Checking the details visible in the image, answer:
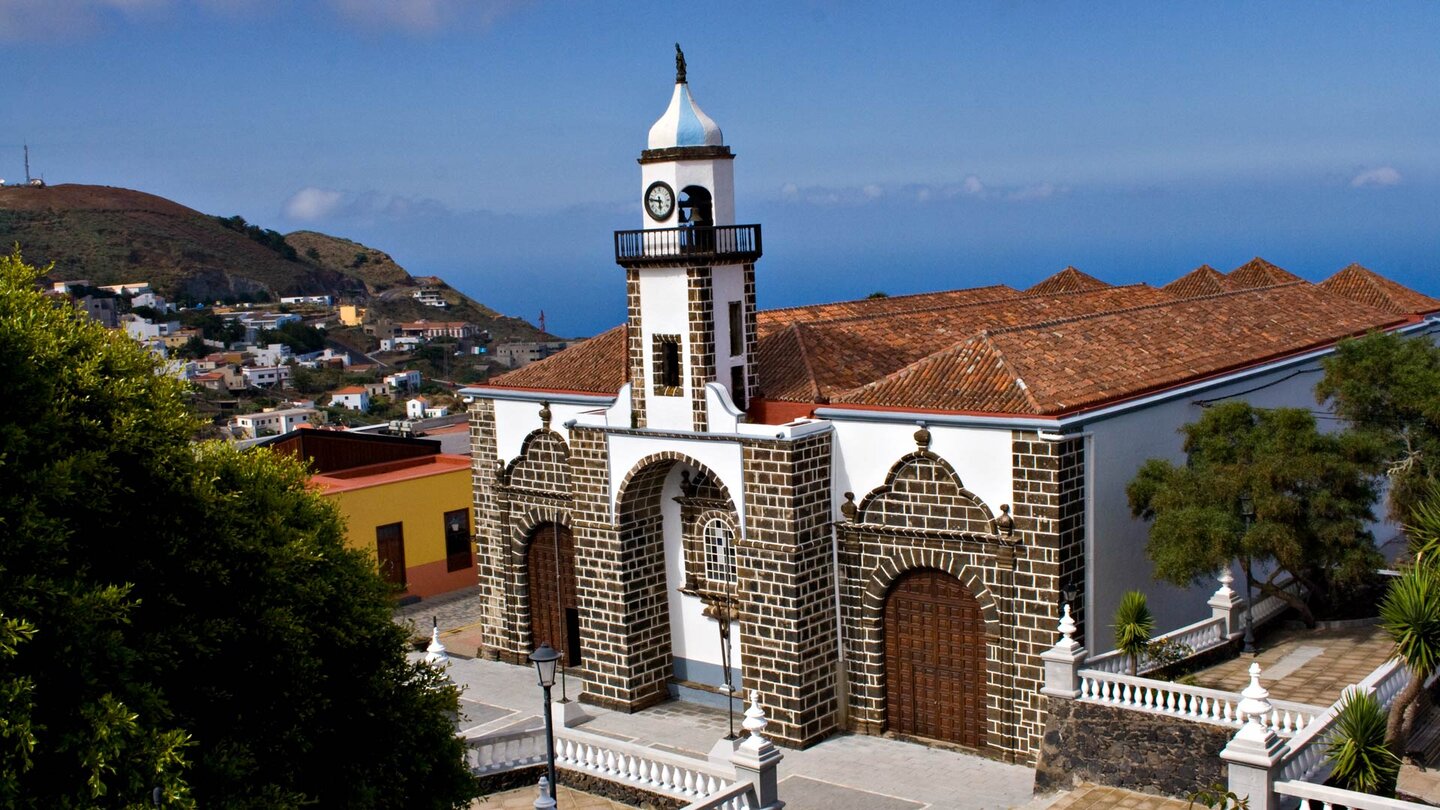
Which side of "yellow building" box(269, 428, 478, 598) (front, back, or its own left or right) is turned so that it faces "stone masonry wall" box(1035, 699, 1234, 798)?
front

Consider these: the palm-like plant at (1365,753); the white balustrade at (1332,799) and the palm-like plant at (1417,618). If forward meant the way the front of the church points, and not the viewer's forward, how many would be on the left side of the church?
3

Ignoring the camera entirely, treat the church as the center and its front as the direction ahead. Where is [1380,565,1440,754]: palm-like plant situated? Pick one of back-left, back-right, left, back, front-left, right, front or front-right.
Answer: left

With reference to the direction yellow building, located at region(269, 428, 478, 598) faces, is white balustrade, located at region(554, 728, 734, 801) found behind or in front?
in front

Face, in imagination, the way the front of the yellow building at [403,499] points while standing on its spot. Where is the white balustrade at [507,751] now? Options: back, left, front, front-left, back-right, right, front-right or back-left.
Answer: front-right

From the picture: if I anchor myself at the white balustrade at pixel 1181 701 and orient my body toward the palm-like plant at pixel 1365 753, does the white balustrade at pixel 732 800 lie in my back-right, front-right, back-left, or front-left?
back-right

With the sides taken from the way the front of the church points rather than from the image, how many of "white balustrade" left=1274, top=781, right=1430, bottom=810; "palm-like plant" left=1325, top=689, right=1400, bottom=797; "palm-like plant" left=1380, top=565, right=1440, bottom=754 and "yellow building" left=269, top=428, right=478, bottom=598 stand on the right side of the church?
1

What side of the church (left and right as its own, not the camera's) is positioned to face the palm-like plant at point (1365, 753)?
left

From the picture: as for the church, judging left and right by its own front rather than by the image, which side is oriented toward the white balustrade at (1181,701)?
left

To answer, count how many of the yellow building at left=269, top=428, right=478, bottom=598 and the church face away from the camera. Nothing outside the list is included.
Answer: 0

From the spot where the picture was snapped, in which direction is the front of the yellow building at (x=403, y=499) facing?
facing the viewer and to the right of the viewer

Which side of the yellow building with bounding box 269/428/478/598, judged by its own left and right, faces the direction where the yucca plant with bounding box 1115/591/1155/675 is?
front

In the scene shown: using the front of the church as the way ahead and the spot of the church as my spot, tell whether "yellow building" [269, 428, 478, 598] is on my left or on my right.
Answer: on my right

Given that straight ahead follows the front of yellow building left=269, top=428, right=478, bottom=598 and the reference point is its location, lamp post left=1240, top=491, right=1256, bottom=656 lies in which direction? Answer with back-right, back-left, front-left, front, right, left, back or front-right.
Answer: front

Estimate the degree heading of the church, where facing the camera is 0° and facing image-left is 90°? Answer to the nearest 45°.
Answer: approximately 45°
